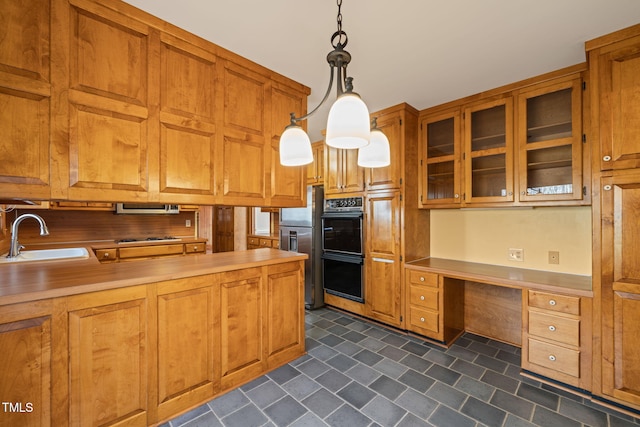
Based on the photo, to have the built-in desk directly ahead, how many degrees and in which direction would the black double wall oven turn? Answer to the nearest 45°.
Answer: approximately 90° to its left

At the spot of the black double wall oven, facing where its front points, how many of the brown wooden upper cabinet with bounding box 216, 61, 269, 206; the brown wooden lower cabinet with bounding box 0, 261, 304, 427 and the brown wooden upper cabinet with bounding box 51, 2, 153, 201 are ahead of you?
3

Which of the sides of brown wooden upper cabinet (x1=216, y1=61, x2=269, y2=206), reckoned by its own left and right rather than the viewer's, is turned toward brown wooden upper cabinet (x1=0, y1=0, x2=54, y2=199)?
right

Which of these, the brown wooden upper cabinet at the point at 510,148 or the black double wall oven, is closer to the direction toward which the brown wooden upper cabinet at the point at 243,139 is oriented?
the brown wooden upper cabinet

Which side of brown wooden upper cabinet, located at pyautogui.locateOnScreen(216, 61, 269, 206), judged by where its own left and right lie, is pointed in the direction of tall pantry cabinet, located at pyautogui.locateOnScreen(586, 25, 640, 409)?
front

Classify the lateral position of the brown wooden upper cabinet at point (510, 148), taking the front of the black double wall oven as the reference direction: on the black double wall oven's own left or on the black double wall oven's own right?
on the black double wall oven's own left

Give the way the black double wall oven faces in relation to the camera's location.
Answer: facing the viewer and to the left of the viewer

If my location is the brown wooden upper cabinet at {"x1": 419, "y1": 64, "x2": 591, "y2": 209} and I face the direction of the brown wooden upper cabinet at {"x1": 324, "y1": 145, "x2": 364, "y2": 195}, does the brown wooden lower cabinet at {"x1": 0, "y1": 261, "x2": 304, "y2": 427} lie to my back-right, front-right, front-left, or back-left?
front-left

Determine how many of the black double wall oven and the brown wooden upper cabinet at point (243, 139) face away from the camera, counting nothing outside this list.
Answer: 0

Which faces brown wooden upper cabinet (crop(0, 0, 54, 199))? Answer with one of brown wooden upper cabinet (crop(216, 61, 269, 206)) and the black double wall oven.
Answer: the black double wall oven

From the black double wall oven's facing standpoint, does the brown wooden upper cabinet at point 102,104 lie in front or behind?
in front

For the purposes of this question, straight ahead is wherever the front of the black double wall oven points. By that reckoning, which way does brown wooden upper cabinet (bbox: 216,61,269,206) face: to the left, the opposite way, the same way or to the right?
to the left
